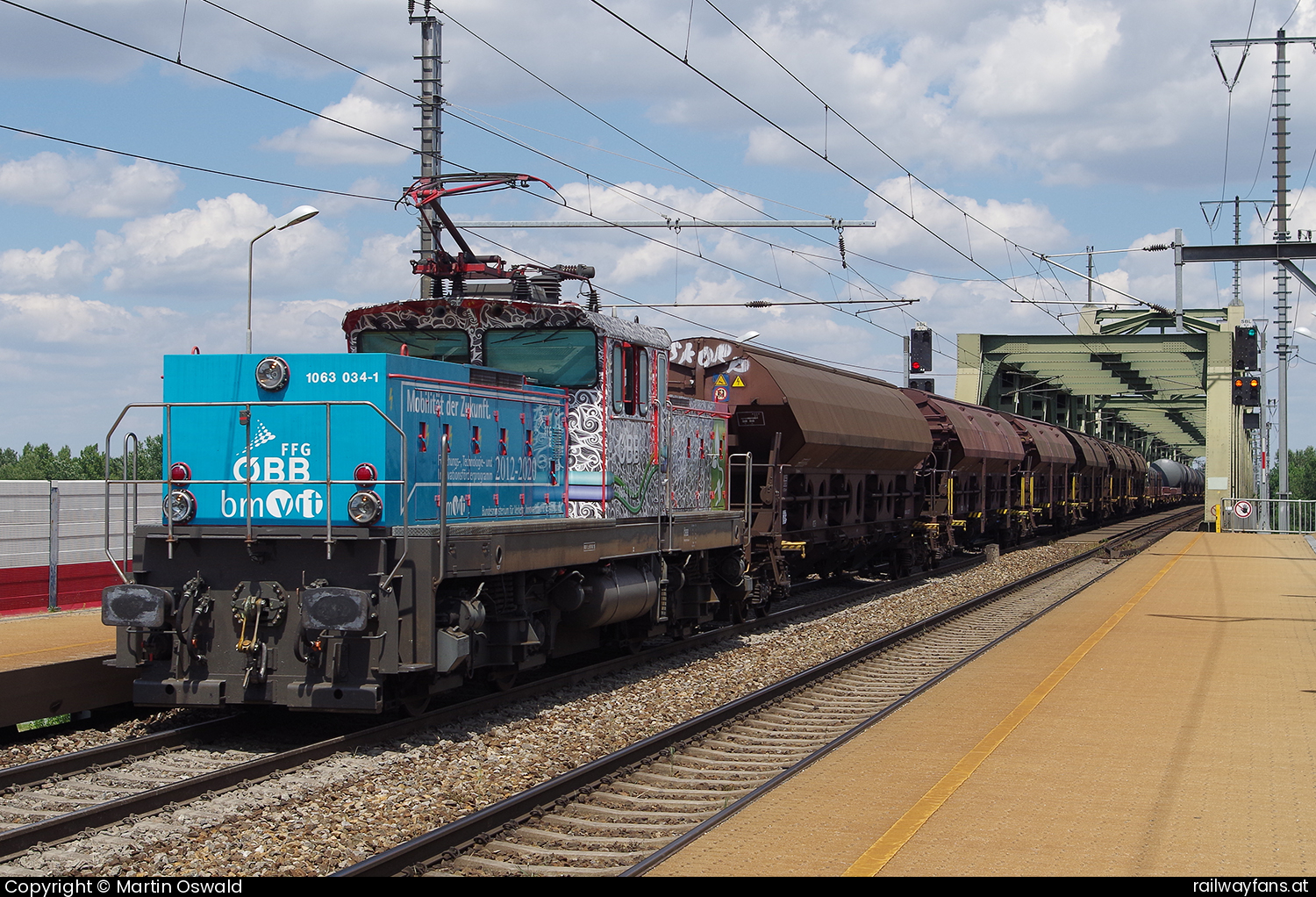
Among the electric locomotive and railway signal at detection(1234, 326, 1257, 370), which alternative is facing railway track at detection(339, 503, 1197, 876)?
the railway signal

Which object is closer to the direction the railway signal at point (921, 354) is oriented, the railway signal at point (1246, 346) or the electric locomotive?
the electric locomotive

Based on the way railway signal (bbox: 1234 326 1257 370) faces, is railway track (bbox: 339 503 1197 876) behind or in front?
in front

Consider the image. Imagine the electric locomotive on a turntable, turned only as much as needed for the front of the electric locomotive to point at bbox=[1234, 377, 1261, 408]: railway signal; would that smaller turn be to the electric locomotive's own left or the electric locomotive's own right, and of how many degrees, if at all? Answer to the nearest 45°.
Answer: approximately 180°

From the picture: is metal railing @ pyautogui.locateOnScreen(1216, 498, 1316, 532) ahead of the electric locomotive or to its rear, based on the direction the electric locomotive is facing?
to the rear

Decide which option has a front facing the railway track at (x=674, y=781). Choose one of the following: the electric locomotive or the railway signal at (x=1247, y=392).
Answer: the railway signal

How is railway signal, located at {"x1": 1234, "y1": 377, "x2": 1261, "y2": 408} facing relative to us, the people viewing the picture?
facing the viewer

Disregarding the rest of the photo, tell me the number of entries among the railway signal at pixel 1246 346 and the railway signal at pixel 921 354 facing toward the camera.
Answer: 2

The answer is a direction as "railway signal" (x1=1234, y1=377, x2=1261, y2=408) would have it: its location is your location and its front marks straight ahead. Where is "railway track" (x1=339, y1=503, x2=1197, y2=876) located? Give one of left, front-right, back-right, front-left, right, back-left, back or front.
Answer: front

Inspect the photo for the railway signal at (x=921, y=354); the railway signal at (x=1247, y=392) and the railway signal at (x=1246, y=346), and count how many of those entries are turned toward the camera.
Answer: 3
